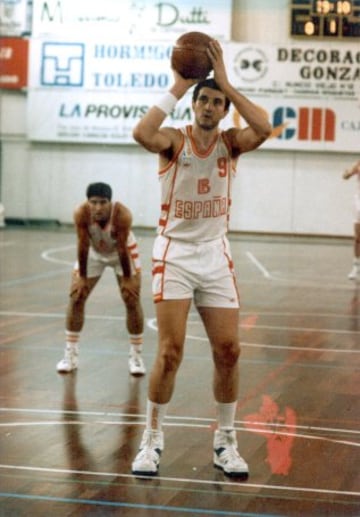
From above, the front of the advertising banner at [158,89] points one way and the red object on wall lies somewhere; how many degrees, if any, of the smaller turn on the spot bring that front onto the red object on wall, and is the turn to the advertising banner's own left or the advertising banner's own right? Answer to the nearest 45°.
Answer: approximately 90° to the advertising banner's own right

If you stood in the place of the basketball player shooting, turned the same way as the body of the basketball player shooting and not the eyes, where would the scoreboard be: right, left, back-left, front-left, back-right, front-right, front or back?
back

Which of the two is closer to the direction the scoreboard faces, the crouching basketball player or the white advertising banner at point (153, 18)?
the crouching basketball player

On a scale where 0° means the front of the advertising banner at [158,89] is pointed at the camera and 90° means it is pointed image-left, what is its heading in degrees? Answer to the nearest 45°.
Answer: approximately 0°

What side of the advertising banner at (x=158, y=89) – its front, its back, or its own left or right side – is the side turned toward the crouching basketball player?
front

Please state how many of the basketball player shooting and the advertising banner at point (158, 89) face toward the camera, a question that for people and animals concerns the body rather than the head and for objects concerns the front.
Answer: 2

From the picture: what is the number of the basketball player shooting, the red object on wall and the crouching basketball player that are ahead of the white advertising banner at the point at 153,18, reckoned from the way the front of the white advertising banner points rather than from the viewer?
2

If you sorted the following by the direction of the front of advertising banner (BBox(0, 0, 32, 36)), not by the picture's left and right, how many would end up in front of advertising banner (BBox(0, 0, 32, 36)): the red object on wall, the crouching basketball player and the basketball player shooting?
2
